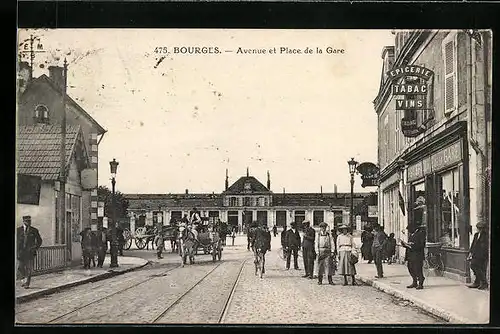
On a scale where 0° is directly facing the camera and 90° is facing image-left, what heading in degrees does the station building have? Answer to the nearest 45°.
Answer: approximately 0°

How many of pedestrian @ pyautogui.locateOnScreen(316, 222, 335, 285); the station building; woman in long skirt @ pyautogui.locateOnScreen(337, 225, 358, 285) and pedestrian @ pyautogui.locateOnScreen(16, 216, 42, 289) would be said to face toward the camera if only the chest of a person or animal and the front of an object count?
4

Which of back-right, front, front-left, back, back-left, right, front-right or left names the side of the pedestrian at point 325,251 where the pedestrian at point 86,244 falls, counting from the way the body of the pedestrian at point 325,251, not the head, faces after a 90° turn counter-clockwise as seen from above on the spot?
back

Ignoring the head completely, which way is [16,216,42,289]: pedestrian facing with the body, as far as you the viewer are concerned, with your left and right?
facing the viewer

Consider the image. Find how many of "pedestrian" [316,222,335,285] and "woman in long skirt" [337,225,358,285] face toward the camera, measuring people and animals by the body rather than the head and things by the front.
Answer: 2

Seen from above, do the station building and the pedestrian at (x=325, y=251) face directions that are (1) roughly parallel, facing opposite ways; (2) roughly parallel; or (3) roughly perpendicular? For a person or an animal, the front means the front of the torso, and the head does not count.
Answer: roughly parallel

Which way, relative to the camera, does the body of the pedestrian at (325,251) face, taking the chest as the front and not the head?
toward the camera

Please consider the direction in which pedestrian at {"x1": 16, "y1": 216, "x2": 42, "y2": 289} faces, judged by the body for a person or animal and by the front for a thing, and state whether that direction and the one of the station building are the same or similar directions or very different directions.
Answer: same or similar directions

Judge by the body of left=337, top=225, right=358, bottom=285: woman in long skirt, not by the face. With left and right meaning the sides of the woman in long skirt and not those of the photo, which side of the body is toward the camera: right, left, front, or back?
front

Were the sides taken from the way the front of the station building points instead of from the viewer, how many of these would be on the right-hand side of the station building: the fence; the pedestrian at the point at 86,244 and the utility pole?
3

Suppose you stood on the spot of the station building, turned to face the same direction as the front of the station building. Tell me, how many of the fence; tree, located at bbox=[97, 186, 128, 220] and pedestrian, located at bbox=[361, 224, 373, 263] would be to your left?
1

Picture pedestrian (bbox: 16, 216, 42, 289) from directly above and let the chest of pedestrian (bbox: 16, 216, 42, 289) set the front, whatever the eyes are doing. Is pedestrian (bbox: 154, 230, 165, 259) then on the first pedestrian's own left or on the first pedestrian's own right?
on the first pedestrian's own left
